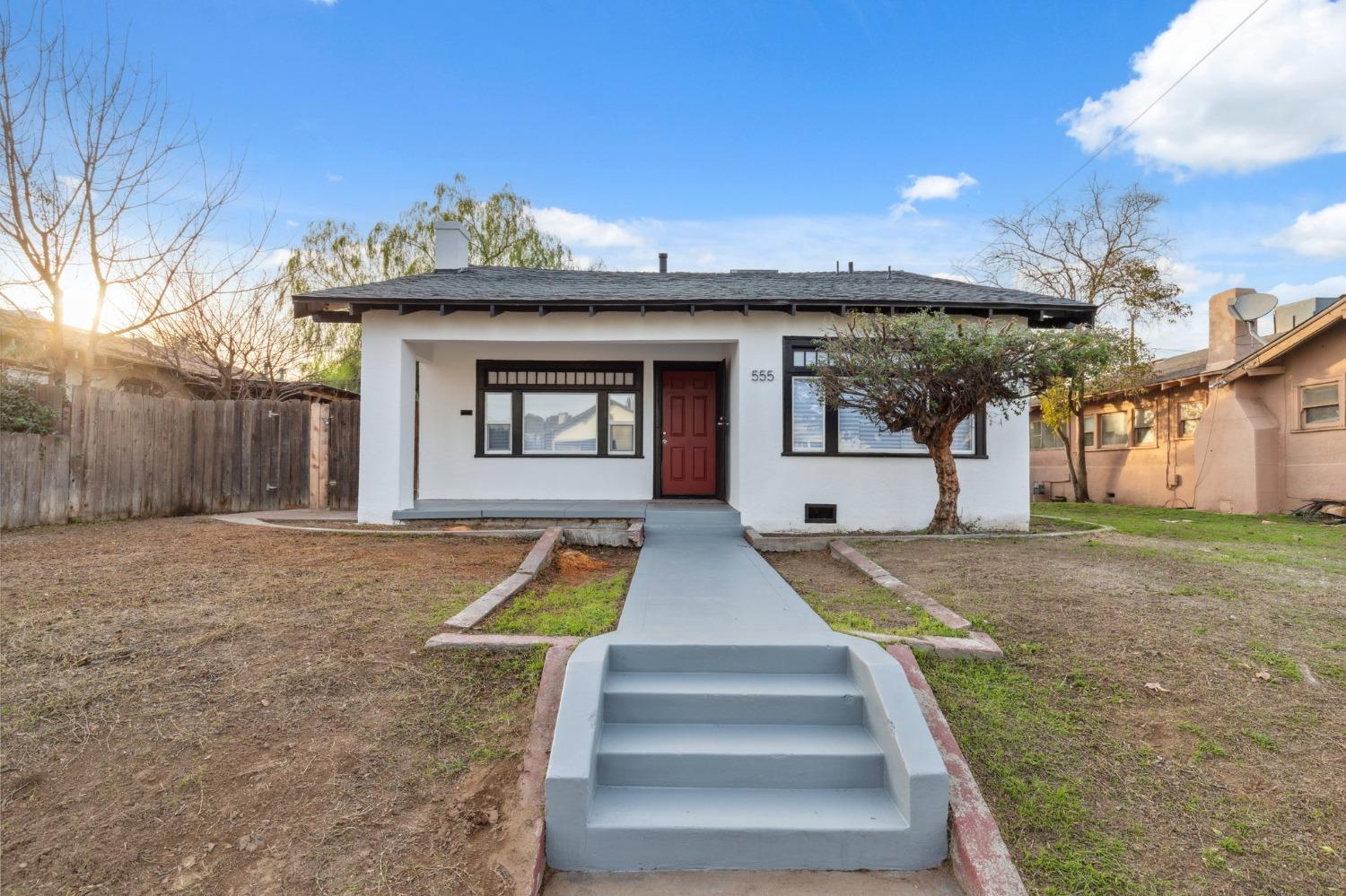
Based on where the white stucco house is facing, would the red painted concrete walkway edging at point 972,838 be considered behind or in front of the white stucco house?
in front

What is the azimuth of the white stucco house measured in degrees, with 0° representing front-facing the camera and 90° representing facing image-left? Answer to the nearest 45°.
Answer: approximately 0°

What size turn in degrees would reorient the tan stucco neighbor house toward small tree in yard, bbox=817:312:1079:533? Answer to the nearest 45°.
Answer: approximately 45° to its right

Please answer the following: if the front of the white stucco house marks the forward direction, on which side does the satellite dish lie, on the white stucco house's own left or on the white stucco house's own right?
on the white stucco house's own left

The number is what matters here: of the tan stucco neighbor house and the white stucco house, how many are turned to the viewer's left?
0

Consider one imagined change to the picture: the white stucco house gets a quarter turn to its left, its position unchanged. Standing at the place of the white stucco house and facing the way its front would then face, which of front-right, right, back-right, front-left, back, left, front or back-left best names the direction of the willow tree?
back-left

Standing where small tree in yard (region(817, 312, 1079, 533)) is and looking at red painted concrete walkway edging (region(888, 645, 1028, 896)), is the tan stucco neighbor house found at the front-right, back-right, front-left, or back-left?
back-left

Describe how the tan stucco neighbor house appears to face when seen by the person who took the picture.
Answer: facing the viewer and to the right of the viewer

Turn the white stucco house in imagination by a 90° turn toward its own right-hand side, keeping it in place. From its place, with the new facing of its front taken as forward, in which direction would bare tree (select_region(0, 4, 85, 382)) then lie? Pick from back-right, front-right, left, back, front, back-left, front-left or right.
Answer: front

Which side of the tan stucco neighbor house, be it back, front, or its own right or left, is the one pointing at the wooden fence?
right
